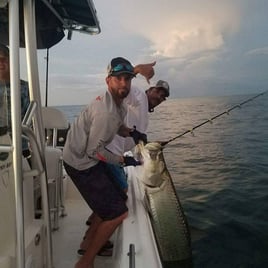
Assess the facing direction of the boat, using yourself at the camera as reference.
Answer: facing the viewer

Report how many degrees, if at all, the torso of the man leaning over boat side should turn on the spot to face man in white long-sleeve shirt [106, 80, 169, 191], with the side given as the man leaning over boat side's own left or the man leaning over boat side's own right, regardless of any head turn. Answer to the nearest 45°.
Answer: approximately 90° to the man leaning over boat side's own left

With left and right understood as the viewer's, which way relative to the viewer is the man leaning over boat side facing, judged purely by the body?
facing to the right of the viewer
